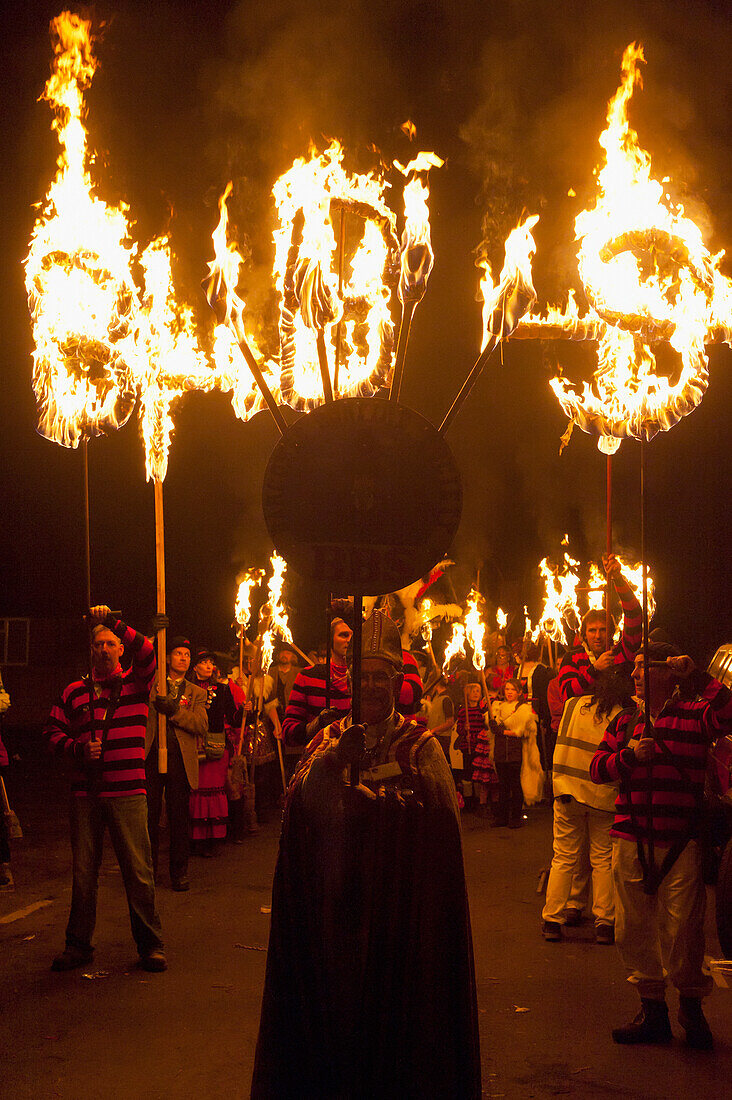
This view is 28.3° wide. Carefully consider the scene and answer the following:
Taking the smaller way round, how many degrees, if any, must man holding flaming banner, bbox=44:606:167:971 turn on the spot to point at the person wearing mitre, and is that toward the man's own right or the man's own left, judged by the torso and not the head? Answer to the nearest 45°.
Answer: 0° — they already face them

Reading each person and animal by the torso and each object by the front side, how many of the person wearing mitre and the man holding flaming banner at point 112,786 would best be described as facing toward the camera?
2

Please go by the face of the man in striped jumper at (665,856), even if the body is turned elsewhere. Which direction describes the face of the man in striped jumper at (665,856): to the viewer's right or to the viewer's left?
to the viewer's left

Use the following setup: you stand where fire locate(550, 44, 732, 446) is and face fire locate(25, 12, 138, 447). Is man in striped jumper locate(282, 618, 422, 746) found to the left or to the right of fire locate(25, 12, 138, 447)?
right

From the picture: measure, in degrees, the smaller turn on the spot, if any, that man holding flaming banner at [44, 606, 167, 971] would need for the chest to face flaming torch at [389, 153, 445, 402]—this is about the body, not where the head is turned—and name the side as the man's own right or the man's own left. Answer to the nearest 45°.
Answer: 0° — they already face it

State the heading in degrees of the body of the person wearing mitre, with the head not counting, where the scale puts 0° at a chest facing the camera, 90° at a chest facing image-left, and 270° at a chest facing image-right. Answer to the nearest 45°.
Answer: approximately 0°
